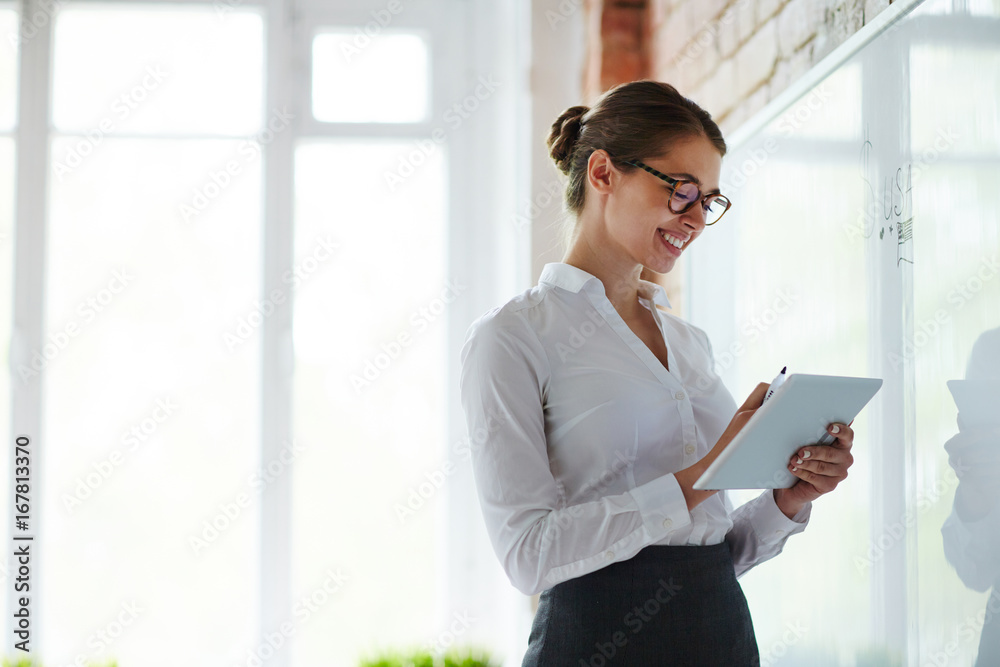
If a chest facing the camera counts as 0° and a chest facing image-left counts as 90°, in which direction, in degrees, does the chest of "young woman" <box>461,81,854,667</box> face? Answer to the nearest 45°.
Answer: approximately 315°

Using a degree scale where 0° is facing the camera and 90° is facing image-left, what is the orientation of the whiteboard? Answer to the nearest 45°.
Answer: approximately 45°

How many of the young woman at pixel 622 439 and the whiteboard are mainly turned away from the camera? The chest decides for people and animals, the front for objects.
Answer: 0

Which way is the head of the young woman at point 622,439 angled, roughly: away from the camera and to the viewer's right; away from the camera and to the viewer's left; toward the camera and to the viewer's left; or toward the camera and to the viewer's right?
toward the camera and to the viewer's right
